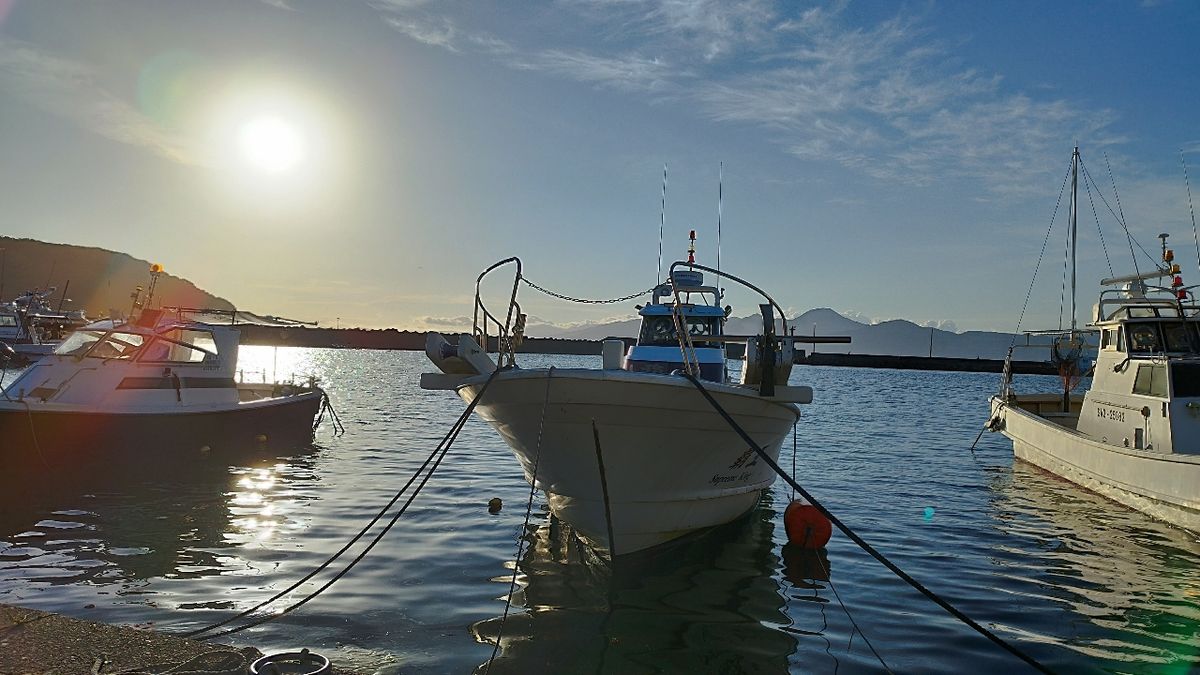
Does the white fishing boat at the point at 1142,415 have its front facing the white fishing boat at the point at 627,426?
no

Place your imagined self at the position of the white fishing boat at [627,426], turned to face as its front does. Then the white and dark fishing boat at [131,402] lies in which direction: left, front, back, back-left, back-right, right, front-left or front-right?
back-right

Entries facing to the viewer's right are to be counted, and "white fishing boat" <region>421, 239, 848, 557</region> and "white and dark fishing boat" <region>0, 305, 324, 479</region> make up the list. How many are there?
0

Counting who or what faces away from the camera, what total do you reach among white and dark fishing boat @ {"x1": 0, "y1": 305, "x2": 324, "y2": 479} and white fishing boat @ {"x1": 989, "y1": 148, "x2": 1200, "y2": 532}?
0

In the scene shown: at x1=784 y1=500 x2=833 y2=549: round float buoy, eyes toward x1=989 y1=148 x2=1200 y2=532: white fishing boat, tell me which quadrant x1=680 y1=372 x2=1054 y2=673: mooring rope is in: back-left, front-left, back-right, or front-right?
back-right

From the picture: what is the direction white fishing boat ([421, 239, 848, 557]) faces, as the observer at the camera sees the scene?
facing the viewer

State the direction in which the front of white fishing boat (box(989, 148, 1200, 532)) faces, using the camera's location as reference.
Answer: facing the viewer and to the right of the viewer

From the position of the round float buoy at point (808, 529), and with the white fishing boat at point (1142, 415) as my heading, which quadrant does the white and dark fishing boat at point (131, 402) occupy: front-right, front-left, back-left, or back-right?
back-left

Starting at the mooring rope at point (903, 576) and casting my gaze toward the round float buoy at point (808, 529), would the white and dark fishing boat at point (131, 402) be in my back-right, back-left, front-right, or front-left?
front-left

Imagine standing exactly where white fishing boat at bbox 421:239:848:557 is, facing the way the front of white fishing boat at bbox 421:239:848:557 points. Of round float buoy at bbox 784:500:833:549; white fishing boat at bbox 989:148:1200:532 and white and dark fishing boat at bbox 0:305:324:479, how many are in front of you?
1

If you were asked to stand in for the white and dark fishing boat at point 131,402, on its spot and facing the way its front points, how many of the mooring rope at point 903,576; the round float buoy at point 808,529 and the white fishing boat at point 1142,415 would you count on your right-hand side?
0
